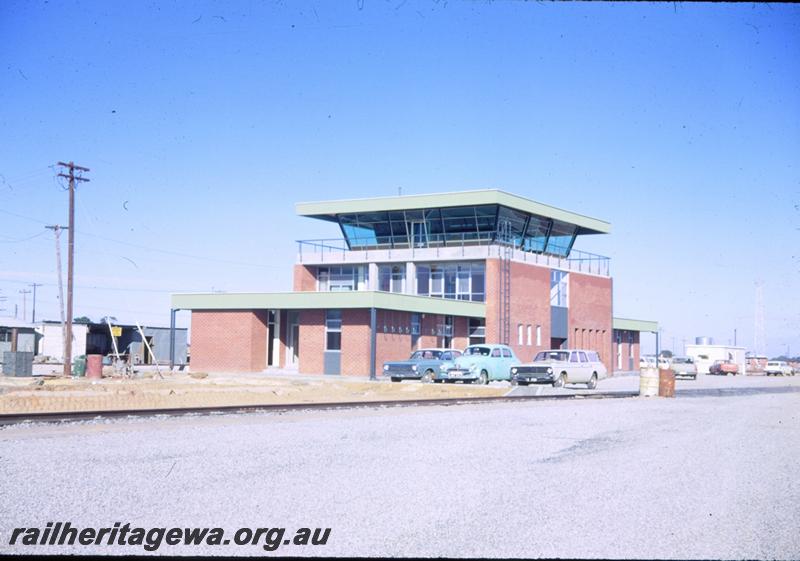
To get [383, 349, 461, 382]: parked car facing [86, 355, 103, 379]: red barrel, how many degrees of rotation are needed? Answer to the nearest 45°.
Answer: approximately 45° to its right

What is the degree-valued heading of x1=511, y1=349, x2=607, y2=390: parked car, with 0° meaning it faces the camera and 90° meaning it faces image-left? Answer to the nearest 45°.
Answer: approximately 45°

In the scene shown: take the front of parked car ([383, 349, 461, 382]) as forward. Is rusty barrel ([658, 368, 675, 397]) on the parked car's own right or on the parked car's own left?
on the parked car's own left

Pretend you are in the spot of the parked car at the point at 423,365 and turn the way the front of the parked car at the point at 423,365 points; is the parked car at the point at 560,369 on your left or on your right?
on your left

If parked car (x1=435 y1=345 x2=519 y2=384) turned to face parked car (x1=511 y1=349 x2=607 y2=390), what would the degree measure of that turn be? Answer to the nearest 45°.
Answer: approximately 135° to its left

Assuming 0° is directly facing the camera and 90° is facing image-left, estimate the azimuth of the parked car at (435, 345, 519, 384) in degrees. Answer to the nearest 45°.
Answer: approximately 45°

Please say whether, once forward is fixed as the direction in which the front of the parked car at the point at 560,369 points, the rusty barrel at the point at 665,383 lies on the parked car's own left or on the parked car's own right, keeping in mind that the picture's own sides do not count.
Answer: on the parked car's own left

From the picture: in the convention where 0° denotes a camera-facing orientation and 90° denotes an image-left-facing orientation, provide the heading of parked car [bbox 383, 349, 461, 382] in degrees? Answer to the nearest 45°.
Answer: approximately 45°
